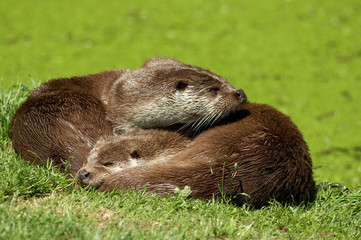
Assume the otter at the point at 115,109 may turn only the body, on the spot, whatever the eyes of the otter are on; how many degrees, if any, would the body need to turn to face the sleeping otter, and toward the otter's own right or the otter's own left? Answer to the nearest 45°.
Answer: approximately 45° to the otter's own right

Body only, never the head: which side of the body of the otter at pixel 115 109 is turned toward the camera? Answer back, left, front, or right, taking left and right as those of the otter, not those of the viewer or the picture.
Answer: right
